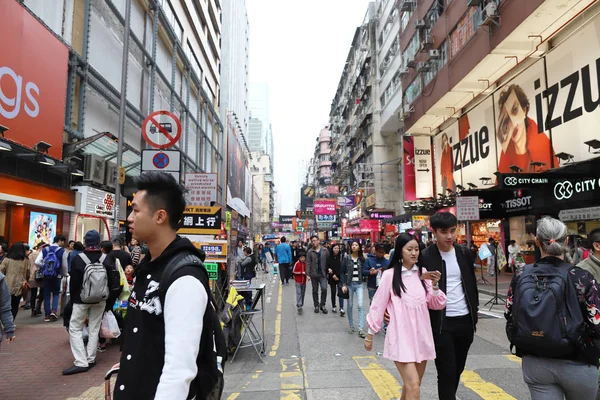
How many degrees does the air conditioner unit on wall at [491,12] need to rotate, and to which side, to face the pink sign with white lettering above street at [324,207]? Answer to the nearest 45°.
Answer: approximately 90° to its right

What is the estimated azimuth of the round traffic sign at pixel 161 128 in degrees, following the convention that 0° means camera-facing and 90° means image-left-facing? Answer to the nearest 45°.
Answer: approximately 0°

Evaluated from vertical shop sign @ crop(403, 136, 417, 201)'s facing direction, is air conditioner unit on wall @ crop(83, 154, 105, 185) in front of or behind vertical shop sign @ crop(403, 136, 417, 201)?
in front

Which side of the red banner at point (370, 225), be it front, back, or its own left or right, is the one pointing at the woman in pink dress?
front

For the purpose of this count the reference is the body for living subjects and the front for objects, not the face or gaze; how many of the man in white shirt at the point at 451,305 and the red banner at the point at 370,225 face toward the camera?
2

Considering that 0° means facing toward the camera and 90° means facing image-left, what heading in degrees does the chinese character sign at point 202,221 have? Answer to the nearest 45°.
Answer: approximately 0°

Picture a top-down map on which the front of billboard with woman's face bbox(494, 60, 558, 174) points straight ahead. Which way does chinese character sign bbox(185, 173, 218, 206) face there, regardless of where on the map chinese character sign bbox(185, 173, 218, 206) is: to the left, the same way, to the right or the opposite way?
to the left

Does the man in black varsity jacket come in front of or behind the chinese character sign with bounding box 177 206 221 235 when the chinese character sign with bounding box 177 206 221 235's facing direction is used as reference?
in front

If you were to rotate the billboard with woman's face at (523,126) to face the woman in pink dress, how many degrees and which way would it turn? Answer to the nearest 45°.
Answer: approximately 45° to its left
